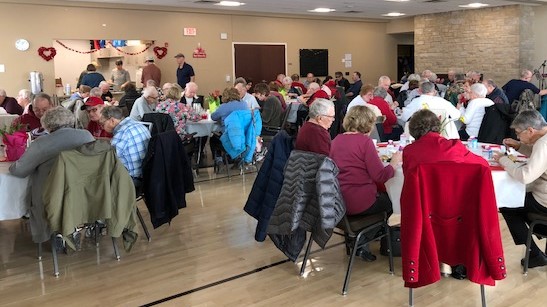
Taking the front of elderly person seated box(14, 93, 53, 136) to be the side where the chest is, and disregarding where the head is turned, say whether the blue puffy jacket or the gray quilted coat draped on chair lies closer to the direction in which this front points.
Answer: the gray quilted coat draped on chair

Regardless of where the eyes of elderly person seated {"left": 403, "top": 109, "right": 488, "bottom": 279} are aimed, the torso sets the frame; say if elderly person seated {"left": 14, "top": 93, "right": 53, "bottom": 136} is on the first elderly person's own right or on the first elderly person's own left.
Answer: on the first elderly person's own left

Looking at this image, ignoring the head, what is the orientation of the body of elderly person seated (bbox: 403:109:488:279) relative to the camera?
away from the camera

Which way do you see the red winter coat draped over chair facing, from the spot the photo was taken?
facing away from the viewer

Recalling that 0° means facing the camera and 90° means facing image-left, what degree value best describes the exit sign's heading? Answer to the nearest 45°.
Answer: approximately 0°

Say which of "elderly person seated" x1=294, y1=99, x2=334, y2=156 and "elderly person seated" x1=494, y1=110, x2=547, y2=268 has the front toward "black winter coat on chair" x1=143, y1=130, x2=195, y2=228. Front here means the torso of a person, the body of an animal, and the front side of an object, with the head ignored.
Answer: "elderly person seated" x1=494, y1=110, x2=547, y2=268

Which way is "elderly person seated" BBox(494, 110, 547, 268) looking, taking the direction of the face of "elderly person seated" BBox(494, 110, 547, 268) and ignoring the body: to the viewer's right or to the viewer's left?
to the viewer's left
